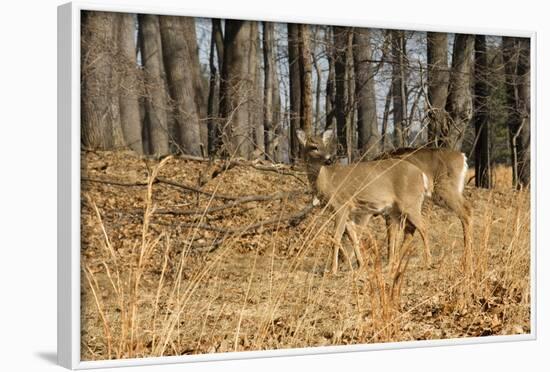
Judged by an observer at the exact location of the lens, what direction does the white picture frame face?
facing the viewer and to the right of the viewer
